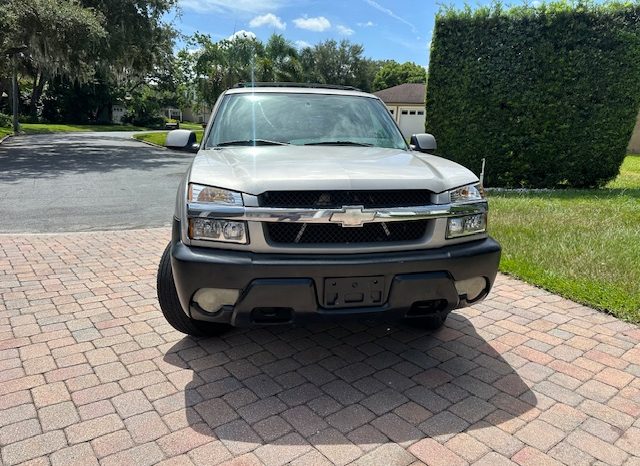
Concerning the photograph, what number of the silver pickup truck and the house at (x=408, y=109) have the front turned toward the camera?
2

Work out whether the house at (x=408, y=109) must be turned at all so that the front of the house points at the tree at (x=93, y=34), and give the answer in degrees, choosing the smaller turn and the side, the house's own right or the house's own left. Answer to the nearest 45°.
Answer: approximately 45° to the house's own right

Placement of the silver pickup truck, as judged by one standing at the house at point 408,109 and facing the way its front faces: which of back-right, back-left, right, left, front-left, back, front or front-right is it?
front

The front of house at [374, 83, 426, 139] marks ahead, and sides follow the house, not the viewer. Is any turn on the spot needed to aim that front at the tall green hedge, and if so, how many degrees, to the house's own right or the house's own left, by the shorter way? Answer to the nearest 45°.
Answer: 0° — it already faces it

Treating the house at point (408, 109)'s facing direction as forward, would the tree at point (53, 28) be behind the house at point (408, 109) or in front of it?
in front

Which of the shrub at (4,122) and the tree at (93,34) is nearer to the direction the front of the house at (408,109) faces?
the shrub

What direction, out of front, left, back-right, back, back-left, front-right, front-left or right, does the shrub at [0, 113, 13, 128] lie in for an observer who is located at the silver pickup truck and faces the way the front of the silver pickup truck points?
back-right

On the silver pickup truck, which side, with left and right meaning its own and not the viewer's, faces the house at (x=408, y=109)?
back

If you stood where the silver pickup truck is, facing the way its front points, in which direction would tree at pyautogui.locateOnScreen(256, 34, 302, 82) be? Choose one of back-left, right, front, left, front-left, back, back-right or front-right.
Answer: back

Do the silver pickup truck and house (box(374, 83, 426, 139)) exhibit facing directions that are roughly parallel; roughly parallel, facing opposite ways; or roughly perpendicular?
roughly parallel

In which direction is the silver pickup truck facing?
toward the camera

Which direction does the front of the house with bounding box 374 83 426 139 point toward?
toward the camera

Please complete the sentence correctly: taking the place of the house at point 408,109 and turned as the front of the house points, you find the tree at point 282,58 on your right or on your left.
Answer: on your right

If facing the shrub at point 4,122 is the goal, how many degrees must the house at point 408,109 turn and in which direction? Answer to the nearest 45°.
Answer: approximately 45° to its right
